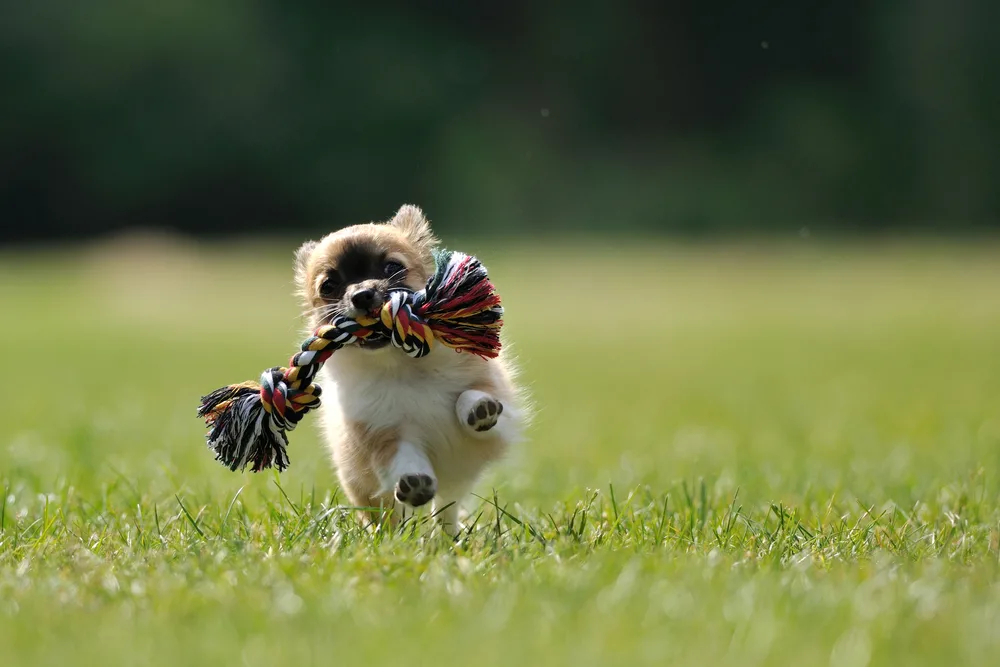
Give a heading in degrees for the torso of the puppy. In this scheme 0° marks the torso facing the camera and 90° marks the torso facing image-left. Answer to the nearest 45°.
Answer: approximately 0°
